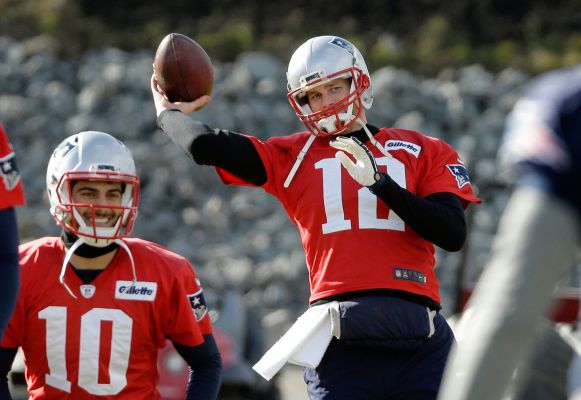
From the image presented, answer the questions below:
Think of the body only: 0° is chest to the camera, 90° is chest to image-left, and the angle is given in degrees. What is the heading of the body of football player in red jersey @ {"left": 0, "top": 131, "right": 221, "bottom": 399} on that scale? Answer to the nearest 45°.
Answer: approximately 0°

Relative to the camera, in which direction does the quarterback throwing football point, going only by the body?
toward the camera

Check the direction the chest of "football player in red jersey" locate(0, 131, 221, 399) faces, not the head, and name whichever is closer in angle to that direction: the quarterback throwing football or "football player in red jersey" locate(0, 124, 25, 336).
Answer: the football player in red jersey

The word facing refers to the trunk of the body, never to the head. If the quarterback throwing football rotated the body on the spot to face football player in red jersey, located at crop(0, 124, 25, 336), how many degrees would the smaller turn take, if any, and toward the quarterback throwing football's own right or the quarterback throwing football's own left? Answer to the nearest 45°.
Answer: approximately 45° to the quarterback throwing football's own right

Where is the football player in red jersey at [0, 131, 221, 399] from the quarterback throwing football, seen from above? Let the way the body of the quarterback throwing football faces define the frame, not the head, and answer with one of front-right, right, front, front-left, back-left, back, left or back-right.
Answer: right

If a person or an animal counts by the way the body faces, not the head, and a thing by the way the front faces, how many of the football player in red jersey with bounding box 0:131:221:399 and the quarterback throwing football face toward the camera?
2

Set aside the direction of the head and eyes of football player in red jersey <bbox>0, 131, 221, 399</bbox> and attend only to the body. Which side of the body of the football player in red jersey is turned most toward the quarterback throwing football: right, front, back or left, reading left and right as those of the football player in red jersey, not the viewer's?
left
